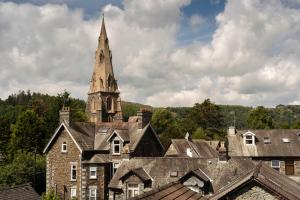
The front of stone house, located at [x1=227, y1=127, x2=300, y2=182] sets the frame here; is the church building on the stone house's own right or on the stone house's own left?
on the stone house's own right

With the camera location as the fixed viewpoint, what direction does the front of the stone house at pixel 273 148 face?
facing the viewer

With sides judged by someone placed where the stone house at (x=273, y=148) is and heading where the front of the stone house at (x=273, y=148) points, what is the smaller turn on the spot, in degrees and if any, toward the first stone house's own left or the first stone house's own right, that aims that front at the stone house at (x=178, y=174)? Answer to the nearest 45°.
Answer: approximately 45° to the first stone house's own right

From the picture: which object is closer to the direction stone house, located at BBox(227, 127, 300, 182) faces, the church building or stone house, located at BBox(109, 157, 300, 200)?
the stone house
